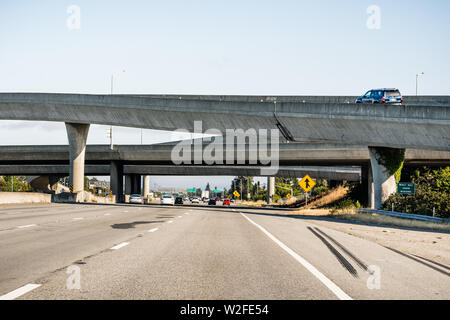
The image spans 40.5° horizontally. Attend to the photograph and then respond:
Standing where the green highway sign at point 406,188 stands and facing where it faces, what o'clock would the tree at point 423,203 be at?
The tree is roughly at 7 o'clock from the green highway sign.

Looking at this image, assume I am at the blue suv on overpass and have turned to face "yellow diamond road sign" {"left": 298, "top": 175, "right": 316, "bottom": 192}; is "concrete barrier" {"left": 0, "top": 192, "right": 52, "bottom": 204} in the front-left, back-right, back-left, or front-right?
front-left

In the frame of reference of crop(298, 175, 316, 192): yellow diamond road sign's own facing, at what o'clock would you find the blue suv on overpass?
The blue suv on overpass is roughly at 10 o'clock from the yellow diamond road sign.

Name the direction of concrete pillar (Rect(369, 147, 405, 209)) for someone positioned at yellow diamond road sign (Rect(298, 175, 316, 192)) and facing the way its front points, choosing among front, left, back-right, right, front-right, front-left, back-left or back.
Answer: left

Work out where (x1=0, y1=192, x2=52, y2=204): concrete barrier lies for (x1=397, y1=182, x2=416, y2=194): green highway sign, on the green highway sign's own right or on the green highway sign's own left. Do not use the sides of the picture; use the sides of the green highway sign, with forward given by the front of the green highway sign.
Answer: on the green highway sign's own right

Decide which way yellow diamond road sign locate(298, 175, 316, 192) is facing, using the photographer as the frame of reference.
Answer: facing the viewer

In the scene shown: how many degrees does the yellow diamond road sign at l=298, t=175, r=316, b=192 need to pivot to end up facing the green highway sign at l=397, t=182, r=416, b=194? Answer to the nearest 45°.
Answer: approximately 45° to its left

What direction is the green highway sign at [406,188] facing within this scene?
toward the camera

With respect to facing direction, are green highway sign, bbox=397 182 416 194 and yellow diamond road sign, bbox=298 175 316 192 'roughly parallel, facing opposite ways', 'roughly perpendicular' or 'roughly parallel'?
roughly parallel

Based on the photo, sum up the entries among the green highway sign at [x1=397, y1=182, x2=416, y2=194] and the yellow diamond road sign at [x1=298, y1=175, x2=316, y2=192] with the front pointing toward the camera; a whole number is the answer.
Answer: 2
